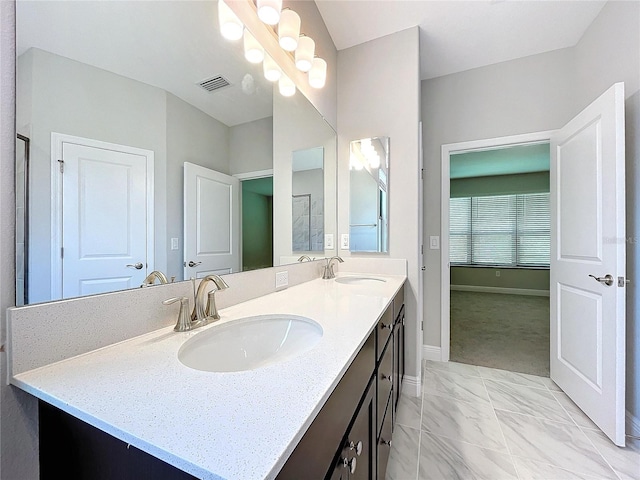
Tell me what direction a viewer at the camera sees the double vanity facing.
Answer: facing the viewer and to the right of the viewer

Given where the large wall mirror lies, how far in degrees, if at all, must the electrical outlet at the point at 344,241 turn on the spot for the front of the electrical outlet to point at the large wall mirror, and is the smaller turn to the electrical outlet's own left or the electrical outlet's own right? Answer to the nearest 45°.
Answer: approximately 45° to the electrical outlet's own right

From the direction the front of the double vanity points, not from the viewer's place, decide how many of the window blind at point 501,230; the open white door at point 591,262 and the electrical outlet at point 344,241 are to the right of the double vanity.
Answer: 0

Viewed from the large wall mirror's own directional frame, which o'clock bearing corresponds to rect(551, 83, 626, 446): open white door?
The open white door is roughly at 11 o'clock from the large wall mirror.

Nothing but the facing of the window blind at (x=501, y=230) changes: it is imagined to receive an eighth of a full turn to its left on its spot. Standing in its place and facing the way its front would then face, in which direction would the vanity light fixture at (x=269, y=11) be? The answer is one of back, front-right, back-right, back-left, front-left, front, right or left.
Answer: front-right

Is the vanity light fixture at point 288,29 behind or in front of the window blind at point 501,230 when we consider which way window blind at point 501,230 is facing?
in front

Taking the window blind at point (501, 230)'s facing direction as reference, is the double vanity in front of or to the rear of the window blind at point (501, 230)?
in front

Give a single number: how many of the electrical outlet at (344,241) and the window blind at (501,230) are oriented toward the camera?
2

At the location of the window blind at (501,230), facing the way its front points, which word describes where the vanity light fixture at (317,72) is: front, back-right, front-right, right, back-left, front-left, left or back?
front

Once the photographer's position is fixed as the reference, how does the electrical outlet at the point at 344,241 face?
facing the viewer
